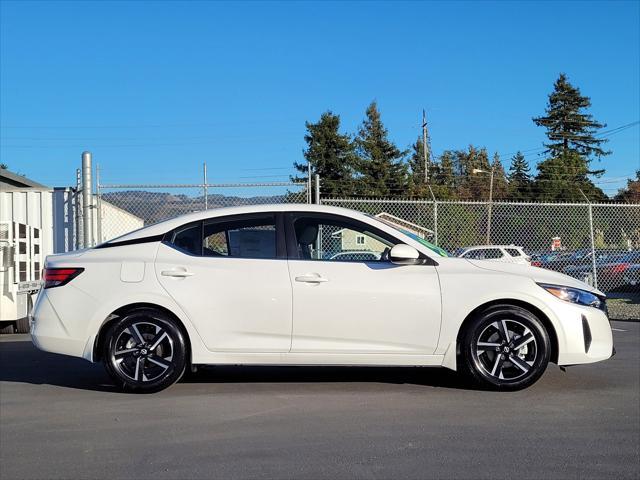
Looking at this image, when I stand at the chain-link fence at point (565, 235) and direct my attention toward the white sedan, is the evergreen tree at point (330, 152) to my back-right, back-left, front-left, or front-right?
back-right

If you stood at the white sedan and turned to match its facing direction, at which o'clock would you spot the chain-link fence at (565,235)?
The chain-link fence is roughly at 10 o'clock from the white sedan.

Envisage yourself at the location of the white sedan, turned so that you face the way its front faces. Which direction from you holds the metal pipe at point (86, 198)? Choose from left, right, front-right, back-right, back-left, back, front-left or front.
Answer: back-left

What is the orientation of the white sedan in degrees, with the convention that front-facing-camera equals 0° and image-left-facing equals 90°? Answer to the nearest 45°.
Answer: approximately 270°

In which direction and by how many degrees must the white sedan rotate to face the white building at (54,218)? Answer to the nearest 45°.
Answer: approximately 135° to its left

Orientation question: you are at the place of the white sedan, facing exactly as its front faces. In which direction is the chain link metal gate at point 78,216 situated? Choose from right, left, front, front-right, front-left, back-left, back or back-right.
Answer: back-left

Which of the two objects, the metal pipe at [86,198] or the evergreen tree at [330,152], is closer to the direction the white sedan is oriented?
the evergreen tree

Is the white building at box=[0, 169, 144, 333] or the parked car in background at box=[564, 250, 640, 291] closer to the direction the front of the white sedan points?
the parked car in background

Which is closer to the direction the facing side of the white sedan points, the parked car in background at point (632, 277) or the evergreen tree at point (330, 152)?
the parked car in background

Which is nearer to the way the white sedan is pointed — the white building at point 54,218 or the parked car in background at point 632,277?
the parked car in background

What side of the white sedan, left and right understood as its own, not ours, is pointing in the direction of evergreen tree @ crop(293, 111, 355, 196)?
left
